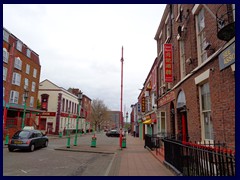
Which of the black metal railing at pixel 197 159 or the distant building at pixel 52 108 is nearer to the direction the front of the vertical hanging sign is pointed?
the black metal railing

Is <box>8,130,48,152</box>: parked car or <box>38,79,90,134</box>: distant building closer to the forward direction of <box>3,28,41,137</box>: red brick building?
the parked car

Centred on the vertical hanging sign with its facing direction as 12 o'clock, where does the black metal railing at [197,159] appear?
The black metal railing is roughly at 12 o'clock from the vertical hanging sign.

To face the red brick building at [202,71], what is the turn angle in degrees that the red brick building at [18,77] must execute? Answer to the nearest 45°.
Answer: approximately 45° to its right

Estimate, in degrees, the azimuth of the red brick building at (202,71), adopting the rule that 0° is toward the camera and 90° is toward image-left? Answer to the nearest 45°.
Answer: approximately 45°

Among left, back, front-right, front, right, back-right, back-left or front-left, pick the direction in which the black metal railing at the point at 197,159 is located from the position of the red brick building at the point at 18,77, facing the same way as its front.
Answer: front-right

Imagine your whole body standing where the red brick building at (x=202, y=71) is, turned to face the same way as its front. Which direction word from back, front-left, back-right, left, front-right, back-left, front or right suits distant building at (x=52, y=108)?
right

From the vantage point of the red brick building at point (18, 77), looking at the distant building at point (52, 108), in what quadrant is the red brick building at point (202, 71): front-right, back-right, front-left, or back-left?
back-right

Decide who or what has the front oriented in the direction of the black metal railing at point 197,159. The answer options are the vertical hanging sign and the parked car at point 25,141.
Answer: the vertical hanging sign
